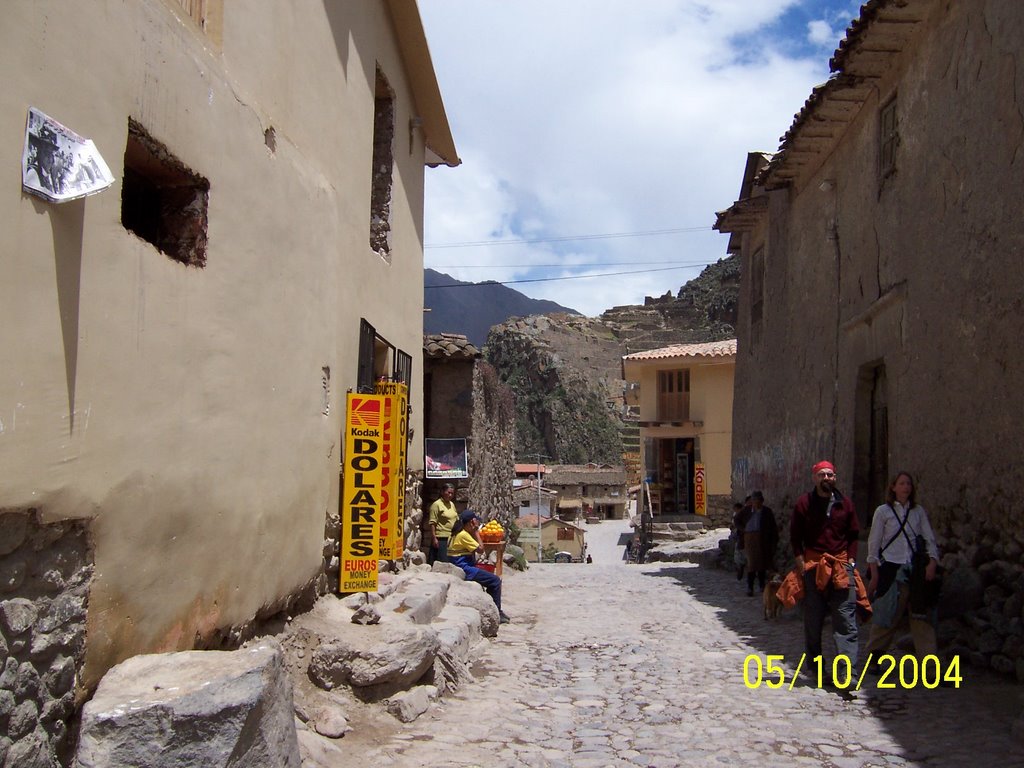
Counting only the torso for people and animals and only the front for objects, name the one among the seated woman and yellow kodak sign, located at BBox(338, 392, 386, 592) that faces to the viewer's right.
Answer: the seated woman

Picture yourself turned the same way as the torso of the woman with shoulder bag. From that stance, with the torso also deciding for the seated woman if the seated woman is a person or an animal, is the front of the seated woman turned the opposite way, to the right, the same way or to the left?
to the left

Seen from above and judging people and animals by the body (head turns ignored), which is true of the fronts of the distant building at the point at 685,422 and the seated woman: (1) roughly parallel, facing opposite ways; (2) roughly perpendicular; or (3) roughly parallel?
roughly perpendicular

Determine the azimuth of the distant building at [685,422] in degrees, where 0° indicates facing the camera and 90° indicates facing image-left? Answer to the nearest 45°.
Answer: approximately 0°

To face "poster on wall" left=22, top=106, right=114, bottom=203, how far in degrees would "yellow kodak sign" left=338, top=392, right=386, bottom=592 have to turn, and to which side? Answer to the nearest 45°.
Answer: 0° — it already faces it

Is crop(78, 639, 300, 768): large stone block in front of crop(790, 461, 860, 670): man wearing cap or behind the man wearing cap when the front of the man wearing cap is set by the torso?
in front

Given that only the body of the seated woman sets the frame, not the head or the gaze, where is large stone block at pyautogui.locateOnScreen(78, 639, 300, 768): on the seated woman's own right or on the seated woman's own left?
on the seated woman's own right

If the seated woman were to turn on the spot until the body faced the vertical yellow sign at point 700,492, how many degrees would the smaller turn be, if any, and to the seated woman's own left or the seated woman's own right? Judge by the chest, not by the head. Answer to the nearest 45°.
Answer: approximately 90° to the seated woman's own left

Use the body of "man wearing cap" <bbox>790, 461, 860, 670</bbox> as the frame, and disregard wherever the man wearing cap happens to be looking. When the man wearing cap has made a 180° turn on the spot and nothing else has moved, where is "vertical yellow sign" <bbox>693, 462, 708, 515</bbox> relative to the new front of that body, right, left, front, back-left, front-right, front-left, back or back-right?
front

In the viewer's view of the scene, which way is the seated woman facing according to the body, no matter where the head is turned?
to the viewer's right

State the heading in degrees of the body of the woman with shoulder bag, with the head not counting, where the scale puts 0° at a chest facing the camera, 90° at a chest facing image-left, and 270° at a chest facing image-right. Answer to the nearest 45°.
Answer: approximately 0°

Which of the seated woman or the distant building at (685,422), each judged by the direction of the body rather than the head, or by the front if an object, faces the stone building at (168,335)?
the distant building
